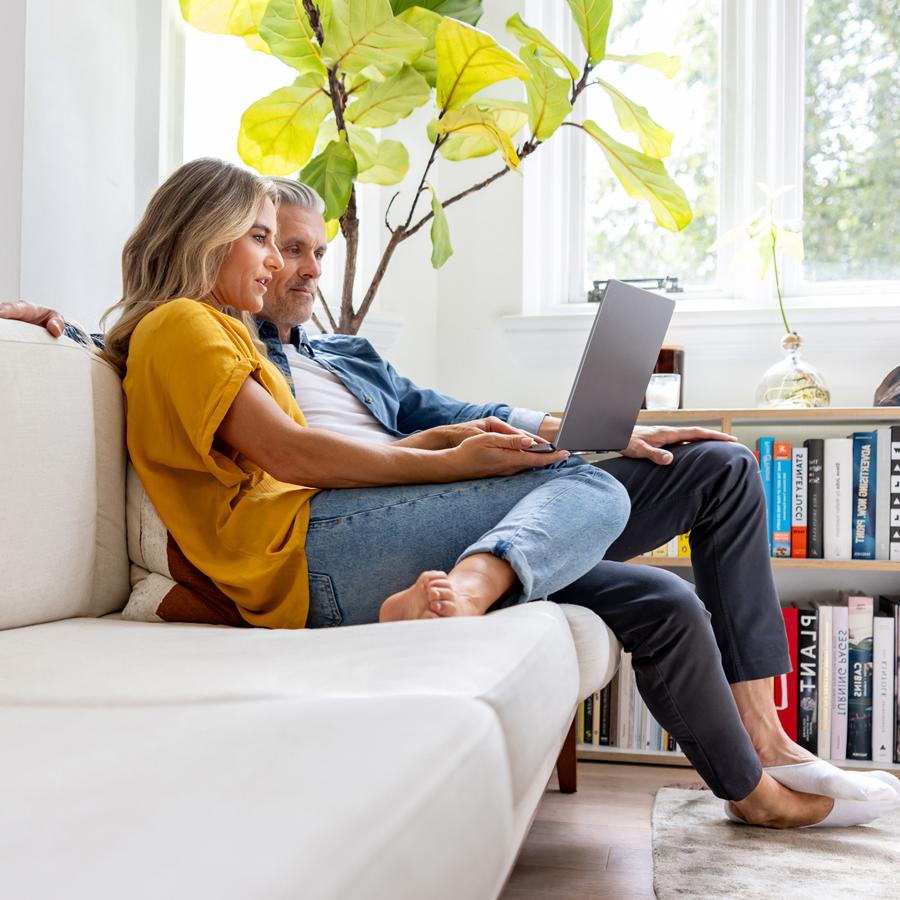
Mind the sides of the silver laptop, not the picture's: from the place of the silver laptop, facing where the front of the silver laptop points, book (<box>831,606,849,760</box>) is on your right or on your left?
on your right

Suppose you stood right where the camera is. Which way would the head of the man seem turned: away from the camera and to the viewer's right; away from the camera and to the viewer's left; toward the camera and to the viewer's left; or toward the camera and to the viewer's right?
toward the camera and to the viewer's right

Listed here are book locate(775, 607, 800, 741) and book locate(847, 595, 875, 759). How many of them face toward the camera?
2

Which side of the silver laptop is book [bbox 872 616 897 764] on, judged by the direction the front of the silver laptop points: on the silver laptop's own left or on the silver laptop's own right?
on the silver laptop's own right

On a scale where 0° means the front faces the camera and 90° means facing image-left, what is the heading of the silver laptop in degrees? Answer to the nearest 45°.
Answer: approximately 135°
